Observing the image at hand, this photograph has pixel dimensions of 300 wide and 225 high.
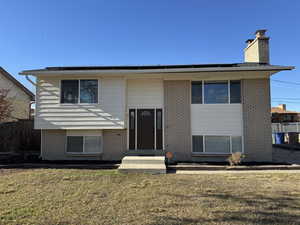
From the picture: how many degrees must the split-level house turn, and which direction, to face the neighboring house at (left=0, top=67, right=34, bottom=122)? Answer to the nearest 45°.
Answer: approximately 135° to its right

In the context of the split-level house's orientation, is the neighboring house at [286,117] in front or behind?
behind

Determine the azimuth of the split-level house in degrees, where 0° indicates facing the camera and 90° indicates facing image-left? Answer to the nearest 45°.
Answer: approximately 0°

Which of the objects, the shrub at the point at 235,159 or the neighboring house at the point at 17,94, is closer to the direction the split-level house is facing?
the shrub

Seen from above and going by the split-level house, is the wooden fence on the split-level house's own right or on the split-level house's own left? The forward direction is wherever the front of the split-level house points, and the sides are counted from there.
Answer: on the split-level house's own right
